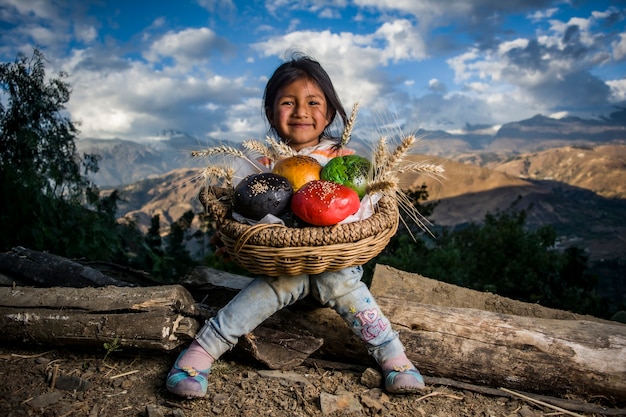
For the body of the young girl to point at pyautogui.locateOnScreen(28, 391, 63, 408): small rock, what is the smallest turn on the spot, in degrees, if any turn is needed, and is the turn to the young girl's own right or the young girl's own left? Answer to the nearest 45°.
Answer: approximately 90° to the young girl's own right

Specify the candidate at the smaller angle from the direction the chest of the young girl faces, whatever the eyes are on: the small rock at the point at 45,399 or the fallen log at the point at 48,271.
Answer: the small rock

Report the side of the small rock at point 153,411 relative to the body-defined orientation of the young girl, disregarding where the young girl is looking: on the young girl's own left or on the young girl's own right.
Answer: on the young girl's own right

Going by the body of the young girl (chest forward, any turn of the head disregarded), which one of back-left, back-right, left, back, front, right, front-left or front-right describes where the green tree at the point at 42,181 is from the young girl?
back-right

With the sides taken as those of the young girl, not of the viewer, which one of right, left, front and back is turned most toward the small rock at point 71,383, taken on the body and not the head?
right

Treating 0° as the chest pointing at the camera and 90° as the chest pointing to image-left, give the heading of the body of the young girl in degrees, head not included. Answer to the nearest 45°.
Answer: approximately 0°

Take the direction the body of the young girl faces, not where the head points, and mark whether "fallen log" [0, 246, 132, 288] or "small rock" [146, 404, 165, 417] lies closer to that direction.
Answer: the small rock

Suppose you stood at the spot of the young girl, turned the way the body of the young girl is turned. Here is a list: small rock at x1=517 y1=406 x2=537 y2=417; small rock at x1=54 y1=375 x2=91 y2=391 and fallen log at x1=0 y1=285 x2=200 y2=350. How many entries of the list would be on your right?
2

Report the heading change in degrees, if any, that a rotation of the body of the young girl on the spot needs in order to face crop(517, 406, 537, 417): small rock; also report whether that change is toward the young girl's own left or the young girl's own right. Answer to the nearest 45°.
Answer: approximately 90° to the young girl's own left

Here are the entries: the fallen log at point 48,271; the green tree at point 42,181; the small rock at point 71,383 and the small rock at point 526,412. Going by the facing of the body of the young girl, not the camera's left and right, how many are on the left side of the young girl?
1

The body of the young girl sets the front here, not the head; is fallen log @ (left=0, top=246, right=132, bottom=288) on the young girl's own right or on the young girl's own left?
on the young girl's own right

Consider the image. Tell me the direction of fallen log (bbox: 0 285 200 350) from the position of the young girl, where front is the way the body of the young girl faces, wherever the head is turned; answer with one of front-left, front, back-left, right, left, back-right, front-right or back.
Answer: right
